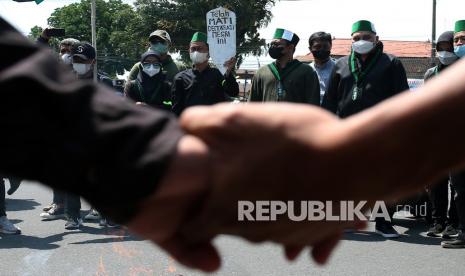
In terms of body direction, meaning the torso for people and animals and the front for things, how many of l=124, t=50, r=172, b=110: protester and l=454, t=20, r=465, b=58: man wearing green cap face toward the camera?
2

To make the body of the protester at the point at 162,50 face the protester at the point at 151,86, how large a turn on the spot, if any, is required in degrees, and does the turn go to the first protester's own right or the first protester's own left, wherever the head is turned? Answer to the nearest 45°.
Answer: approximately 45° to the first protester's own left

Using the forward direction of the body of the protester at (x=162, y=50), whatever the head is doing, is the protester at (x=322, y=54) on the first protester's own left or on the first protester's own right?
on the first protester's own left

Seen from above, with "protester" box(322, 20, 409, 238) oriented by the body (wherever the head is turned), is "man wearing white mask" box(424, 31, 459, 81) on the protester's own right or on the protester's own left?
on the protester's own left

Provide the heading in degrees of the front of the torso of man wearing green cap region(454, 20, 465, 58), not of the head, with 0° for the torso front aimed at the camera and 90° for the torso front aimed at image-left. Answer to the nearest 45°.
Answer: approximately 0°

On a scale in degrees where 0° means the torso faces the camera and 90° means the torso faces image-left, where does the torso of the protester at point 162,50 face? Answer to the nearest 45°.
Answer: approximately 45°

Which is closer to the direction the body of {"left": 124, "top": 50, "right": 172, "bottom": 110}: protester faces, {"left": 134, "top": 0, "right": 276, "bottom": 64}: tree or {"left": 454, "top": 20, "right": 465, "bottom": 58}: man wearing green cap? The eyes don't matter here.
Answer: the man wearing green cap

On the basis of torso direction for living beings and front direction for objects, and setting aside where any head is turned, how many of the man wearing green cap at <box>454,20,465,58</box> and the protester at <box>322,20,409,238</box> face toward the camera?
2

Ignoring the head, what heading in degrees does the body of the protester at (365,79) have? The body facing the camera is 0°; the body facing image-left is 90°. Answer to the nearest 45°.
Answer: approximately 0°
